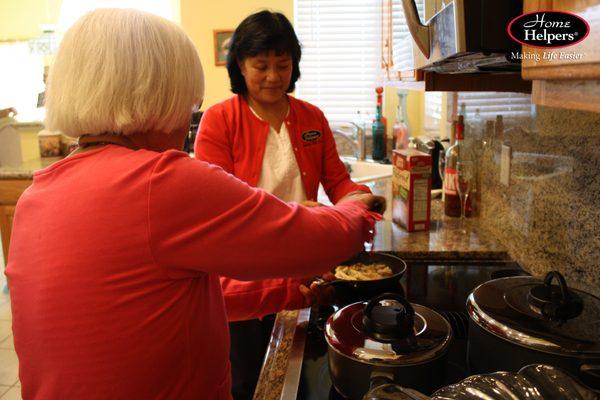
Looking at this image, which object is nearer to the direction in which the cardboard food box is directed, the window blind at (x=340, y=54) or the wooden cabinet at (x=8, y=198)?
the wooden cabinet

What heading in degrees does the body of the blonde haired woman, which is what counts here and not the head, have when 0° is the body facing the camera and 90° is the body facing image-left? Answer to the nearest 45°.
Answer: approximately 225°

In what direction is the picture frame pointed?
toward the camera

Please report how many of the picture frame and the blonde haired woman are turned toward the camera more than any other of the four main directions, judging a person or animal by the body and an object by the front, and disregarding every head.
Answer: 1

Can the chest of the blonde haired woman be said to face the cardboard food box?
yes

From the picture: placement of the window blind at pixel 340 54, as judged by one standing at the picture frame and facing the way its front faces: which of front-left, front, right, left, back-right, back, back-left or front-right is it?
left

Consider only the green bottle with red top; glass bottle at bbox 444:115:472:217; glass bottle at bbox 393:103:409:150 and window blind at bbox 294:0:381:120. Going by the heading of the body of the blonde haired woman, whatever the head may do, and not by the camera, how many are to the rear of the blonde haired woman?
0

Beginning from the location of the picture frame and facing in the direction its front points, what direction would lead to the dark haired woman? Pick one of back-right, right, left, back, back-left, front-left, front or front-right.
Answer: front

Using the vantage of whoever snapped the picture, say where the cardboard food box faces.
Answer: facing the viewer and to the left of the viewer

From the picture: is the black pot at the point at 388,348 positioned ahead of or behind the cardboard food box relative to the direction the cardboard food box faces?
ahead

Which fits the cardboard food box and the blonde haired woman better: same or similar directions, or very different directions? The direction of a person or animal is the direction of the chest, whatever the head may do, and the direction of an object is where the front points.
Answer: very different directions

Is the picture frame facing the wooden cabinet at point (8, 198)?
no

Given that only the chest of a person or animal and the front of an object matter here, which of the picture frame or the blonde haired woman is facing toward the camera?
the picture frame

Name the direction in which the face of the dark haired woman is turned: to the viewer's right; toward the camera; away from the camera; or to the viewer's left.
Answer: toward the camera

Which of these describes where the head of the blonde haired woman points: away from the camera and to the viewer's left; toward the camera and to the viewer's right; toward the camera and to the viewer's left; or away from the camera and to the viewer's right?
away from the camera and to the viewer's right

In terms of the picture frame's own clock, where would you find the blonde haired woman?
The blonde haired woman is roughly at 12 o'clock from the picture frame.
